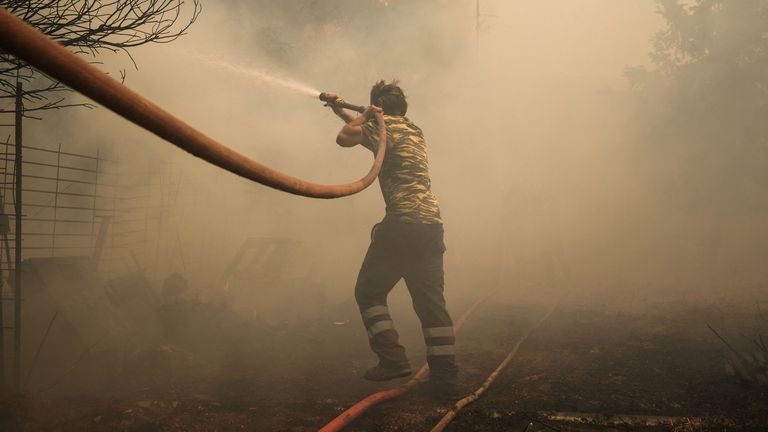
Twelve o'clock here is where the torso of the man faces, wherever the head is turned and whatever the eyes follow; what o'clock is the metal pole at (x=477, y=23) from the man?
The metal pole is roughly at 2 o'clock from the man.

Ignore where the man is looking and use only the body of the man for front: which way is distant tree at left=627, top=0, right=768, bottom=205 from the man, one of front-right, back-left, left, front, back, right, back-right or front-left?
right

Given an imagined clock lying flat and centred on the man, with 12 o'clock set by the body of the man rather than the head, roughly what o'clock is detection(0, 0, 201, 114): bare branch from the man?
The bare branch is roughly at 10 o'clock from the man.

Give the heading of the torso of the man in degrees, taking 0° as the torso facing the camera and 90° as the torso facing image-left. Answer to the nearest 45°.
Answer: approximately 135°
